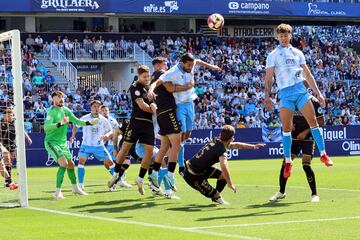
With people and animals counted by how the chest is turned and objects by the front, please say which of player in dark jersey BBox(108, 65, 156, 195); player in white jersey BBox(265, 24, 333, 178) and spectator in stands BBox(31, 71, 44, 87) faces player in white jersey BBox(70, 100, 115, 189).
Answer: the spectator in stands

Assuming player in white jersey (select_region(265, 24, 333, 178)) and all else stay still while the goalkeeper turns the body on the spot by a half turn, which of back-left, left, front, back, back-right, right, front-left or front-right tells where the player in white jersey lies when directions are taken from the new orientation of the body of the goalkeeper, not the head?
back

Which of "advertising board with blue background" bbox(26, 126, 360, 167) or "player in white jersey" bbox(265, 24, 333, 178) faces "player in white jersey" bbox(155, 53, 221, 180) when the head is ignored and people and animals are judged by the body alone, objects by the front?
the advertising board with blue background

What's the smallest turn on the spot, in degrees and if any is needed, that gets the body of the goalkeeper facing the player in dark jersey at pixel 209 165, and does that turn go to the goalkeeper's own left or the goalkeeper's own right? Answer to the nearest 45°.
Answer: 0° — they already face them

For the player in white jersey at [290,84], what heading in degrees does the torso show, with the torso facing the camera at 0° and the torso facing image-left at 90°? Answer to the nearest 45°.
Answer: approximately 0°

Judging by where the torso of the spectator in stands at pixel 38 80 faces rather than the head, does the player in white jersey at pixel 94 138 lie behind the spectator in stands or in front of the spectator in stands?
in front

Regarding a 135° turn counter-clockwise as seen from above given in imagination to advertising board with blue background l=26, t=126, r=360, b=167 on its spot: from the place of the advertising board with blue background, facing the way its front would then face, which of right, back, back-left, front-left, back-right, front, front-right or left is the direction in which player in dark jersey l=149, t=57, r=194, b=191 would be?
back-right
